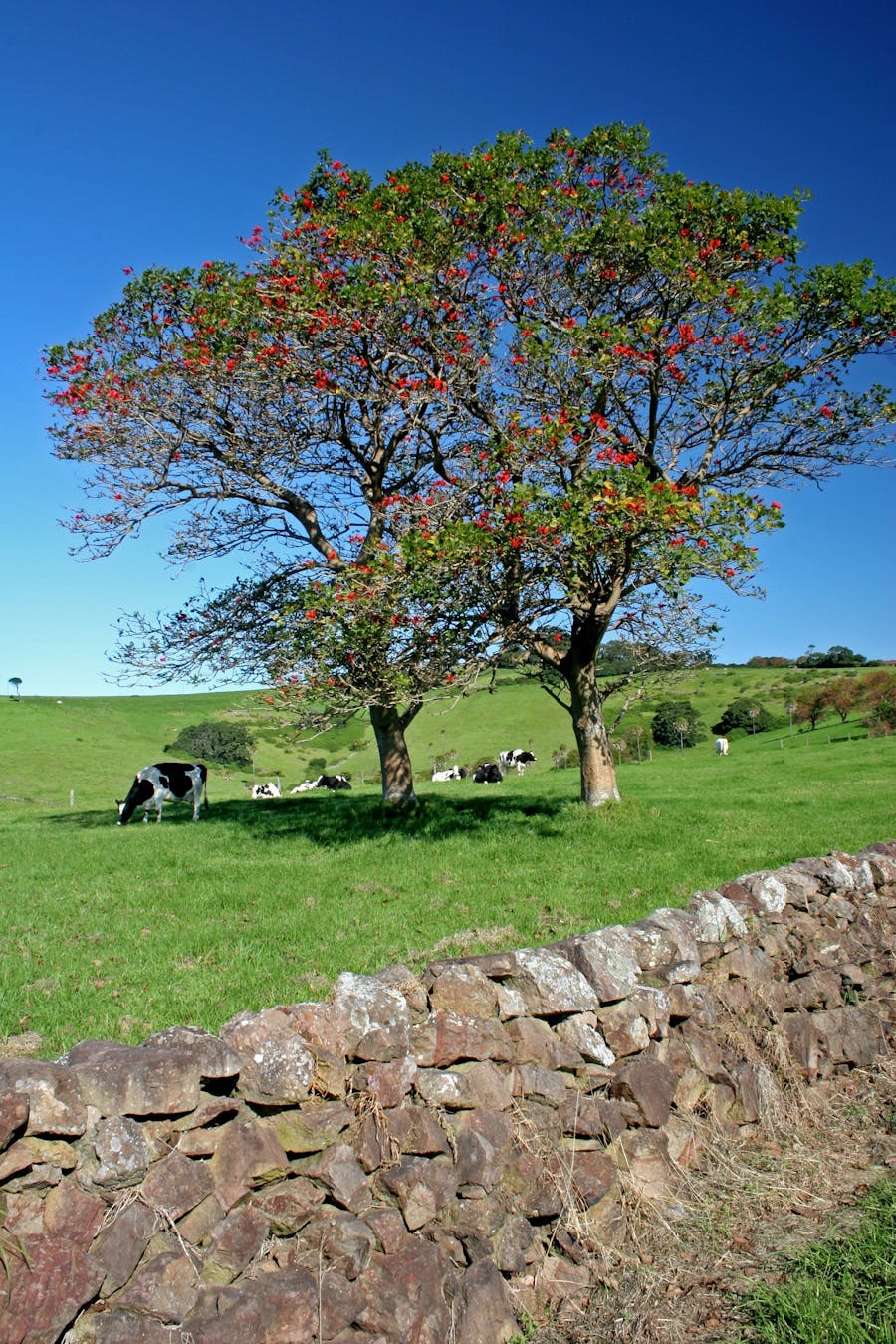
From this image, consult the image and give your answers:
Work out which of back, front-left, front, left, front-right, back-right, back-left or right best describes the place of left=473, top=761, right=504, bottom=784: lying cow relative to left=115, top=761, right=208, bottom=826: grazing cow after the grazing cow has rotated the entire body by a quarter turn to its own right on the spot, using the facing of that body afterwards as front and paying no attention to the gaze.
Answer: front-right

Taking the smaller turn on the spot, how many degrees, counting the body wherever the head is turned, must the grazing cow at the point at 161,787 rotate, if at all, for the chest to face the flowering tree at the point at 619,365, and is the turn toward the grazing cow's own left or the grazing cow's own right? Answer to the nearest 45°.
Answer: approximately 135° to the grazing cow's own left

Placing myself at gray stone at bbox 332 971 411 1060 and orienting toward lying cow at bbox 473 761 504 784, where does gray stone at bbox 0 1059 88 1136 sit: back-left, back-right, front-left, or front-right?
back-left

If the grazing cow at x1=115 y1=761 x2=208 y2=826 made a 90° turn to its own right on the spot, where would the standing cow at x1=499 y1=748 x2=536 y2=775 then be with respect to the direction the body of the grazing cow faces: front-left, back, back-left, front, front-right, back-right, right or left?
front-right

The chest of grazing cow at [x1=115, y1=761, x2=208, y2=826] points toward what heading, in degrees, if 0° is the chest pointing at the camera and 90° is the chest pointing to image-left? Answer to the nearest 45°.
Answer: approximately 90°

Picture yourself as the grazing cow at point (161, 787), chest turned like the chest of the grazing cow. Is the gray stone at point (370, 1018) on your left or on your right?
on your left
